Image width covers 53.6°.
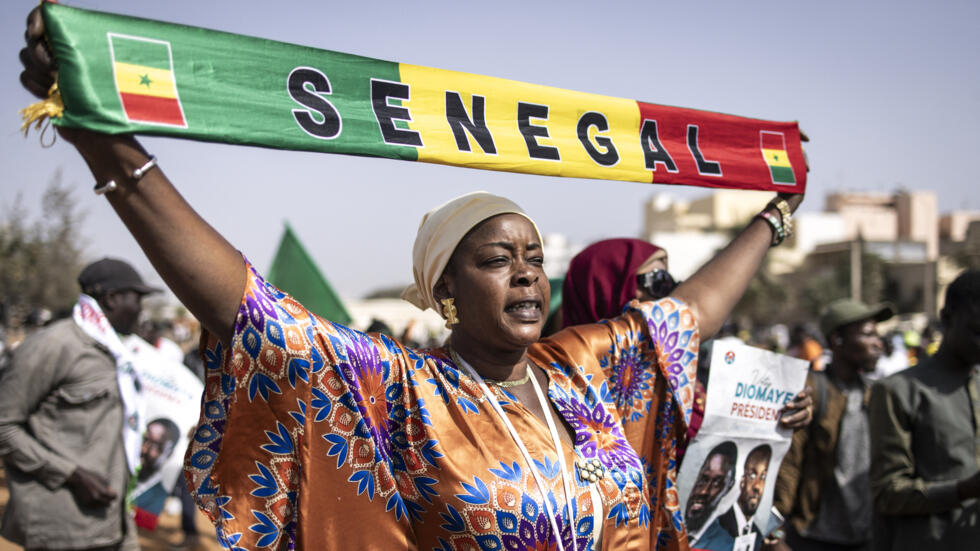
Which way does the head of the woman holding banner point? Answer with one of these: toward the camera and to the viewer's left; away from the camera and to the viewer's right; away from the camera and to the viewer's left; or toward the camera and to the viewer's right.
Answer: toward the camera and to the viewer's right

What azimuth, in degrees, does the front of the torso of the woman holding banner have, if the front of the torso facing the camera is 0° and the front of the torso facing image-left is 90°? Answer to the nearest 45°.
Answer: approximately 315°

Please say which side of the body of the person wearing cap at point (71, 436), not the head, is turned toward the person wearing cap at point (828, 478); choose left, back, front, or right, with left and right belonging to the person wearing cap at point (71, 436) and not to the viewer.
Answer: front

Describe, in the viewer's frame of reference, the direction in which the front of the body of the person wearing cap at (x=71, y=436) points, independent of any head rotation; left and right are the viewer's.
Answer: facing to the right of the viewer

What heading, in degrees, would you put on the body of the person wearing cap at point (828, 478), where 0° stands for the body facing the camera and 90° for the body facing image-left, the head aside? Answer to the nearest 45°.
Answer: approximately 315°

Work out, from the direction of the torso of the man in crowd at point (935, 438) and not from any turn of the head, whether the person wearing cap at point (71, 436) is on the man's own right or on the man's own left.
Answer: on the man's own right
